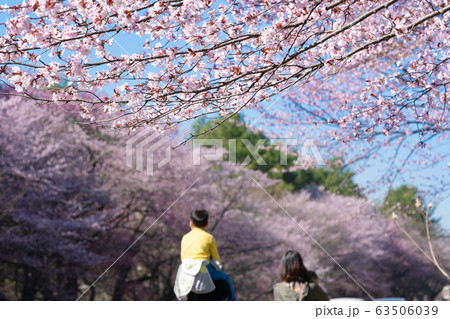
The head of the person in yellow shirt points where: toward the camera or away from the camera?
away from the camera

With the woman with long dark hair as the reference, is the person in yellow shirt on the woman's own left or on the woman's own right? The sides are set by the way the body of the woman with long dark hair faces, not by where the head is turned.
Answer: on the woman's own left

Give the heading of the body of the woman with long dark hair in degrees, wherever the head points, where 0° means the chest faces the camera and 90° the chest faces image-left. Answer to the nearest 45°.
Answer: approximately 180°

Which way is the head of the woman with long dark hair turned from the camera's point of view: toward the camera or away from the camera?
away from the camera
